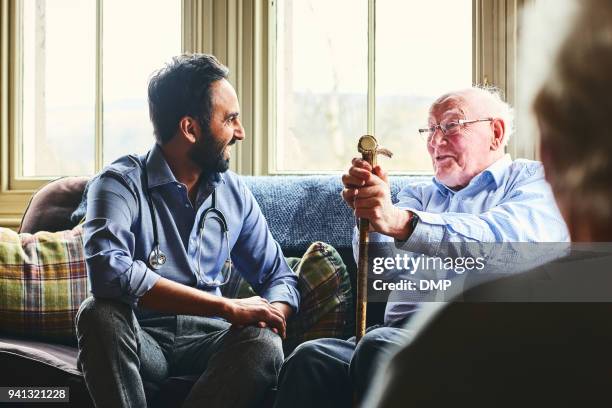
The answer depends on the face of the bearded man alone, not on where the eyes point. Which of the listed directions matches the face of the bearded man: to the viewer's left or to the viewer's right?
to the viewer's right

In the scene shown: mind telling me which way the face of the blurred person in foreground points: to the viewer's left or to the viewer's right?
to the viewer's left

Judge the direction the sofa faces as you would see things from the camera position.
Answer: facing the viewer

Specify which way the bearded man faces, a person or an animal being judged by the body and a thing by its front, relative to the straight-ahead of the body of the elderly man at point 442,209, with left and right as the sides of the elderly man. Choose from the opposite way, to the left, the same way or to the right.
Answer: to the left

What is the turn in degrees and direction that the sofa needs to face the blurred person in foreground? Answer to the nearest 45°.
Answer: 0° — it already faces them

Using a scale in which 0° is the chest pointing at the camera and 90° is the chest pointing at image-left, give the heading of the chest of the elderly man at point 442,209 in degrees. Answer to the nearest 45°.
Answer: approximately 45°

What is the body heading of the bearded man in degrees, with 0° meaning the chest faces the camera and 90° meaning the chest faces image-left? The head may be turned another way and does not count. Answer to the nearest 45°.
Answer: approximately 315°
